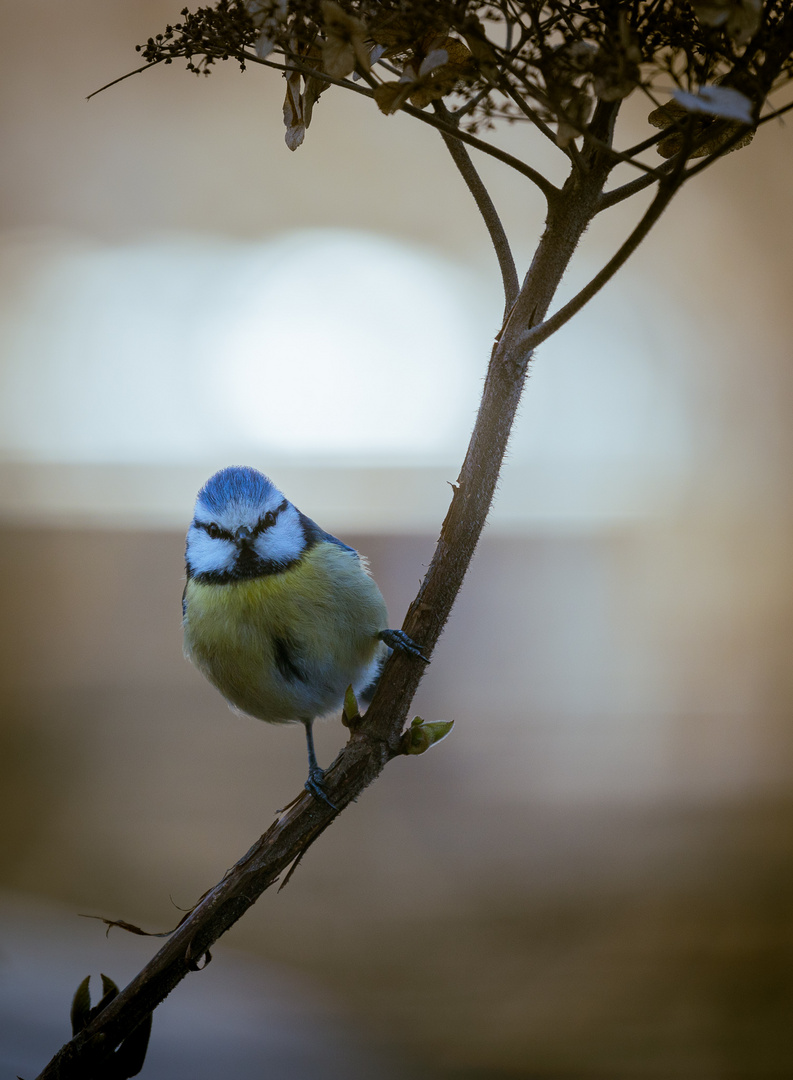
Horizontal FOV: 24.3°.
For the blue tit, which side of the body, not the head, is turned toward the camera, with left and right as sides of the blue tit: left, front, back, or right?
front
